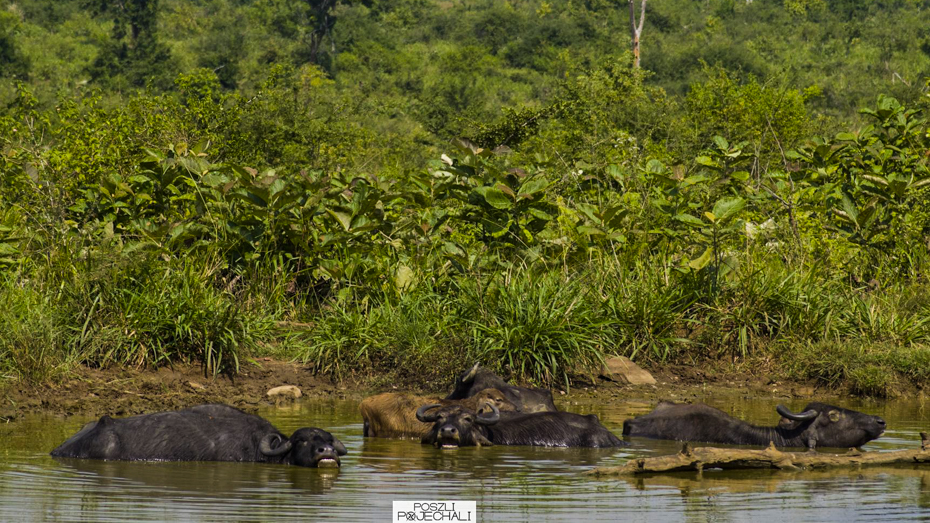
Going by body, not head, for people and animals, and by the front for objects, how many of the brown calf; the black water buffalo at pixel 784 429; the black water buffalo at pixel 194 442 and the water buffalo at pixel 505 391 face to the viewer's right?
3

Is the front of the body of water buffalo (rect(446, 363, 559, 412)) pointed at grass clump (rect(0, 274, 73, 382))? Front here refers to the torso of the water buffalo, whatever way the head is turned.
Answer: yes

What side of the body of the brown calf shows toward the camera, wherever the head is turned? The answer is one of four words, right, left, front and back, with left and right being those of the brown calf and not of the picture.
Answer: right

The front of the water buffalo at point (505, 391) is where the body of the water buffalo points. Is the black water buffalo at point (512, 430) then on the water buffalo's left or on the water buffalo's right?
on the water buffalo's left

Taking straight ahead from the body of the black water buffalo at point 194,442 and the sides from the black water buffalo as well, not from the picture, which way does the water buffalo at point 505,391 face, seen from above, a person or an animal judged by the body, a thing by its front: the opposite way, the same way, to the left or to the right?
the opposite way

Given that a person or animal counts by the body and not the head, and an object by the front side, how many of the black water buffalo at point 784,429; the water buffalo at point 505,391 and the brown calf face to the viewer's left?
1

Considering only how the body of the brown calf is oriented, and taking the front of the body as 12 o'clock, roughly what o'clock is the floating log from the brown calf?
The floating log is roughly at 1 o'clock from the brown calf.

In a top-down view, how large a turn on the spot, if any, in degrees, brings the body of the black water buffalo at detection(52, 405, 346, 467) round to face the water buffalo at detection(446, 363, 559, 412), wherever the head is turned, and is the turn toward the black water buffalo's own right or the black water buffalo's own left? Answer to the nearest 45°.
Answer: approximately 45° to the black water buffalo's own left

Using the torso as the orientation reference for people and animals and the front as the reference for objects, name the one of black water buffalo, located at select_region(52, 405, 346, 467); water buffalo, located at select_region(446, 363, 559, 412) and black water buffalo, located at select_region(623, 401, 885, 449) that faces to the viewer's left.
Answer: the water buffalo

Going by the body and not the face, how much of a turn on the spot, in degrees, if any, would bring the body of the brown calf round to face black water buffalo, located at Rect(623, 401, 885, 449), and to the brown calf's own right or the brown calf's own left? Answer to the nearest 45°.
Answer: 0° — it already faces it

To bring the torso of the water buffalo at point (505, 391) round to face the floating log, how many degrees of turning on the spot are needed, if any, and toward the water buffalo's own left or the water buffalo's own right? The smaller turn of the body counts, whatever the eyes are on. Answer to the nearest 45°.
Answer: approximately 135° to the water buffalo's own left

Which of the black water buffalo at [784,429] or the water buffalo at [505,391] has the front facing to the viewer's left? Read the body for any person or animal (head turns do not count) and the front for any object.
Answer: the water buffalo

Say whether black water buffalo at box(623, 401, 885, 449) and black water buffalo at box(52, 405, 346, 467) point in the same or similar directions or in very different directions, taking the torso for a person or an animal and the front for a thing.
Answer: same or similar directions

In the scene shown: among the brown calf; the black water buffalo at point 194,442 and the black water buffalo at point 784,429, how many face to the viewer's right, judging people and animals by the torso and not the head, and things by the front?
3

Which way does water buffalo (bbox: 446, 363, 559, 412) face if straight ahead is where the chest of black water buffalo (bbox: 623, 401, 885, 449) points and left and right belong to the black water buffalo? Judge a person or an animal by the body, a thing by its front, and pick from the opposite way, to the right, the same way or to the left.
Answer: the opposite way

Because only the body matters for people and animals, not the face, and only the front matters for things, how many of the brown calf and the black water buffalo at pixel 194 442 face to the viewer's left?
0

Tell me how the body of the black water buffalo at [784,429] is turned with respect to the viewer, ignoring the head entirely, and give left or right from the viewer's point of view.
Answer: facing to the right of the viewer

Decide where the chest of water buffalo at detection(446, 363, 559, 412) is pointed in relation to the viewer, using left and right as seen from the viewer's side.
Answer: facing to the left of the viewer

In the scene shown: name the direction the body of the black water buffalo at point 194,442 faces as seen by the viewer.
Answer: to the viewer's right

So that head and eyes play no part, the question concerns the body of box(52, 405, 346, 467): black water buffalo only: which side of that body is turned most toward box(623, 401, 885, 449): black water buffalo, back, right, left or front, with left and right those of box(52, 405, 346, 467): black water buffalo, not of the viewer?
front

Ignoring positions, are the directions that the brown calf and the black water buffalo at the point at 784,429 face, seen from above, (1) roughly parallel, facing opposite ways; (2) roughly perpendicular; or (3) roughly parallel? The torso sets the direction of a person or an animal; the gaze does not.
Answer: roughly parallel
